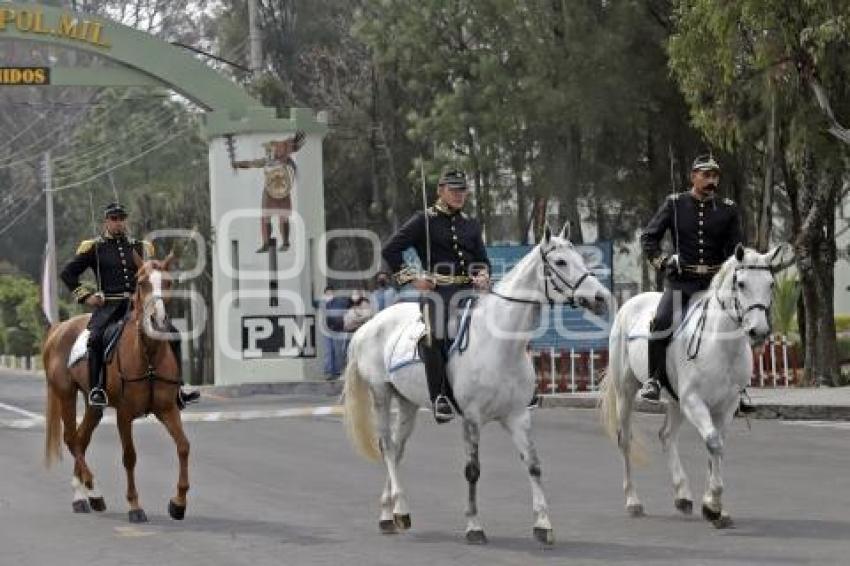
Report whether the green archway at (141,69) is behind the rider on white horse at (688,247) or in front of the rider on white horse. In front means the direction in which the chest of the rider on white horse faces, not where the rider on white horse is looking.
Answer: behind

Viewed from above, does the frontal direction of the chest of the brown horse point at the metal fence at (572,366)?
no

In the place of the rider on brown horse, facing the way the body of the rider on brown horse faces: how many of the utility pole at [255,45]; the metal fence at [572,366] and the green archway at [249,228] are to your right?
0

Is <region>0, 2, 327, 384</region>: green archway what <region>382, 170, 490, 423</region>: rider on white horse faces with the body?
no

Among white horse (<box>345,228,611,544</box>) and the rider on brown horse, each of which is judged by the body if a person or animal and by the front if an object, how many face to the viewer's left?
0

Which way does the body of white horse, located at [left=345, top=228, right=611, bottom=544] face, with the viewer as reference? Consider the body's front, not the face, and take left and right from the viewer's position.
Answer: facing the viewer and to the right of the viewer

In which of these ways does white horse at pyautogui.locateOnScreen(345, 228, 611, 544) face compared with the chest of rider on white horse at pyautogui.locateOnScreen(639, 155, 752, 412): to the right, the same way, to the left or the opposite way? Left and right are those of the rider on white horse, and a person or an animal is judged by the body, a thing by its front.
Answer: the same way

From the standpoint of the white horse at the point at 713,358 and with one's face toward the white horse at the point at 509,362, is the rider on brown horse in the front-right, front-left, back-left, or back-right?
front-right

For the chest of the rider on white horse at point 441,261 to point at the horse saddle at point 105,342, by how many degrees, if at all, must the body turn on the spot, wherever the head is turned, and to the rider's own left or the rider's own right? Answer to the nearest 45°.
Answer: approximately 180°

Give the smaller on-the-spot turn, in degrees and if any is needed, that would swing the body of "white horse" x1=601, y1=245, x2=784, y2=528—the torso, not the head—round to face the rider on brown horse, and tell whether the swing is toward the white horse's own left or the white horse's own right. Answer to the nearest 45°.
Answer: approximately 135° to the white horse's own right

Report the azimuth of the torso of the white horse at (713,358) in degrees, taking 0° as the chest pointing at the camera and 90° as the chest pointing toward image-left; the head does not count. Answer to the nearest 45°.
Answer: approximately 315°

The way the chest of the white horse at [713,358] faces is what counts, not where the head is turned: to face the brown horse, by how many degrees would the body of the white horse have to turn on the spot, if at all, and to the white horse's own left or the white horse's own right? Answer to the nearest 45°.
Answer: approximately 135° to the white horse's own right

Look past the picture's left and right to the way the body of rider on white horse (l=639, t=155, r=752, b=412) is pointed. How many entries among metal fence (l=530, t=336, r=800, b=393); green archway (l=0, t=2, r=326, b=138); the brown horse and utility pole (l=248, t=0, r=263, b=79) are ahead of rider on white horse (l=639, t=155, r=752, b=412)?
0

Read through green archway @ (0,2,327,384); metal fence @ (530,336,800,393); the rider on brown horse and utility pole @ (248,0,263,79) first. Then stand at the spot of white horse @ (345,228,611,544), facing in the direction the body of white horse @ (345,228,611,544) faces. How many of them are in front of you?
0

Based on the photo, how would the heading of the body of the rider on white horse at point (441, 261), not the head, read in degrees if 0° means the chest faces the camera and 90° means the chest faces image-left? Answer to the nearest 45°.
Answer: approximately 315°

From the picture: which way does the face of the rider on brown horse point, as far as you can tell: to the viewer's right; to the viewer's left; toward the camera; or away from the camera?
toward the camera

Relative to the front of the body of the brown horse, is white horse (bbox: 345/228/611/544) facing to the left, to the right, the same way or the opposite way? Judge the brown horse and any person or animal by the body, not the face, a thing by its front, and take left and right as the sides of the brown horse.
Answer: the same way

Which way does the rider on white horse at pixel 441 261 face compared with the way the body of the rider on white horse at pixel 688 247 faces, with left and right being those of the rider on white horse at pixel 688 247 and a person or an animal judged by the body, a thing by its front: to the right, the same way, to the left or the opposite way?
the same way

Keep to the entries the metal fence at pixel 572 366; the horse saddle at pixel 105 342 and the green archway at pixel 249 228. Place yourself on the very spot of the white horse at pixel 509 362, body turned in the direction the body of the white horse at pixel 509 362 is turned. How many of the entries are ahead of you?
0
